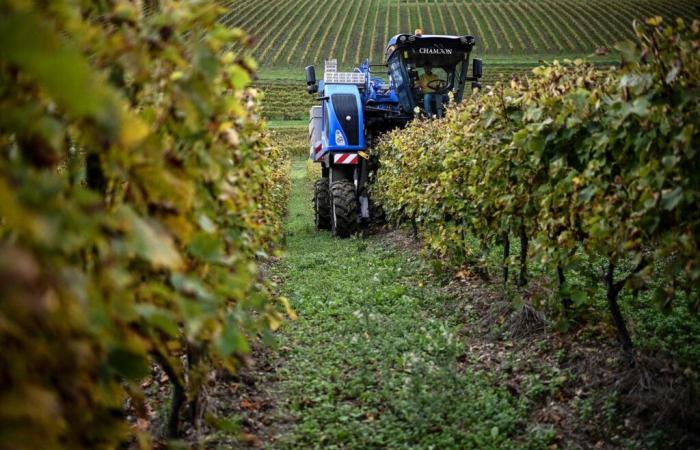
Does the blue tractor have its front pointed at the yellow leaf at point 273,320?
yes

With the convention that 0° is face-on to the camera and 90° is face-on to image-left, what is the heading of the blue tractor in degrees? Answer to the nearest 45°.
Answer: approximately 0°

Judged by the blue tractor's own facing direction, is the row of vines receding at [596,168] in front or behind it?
in front
